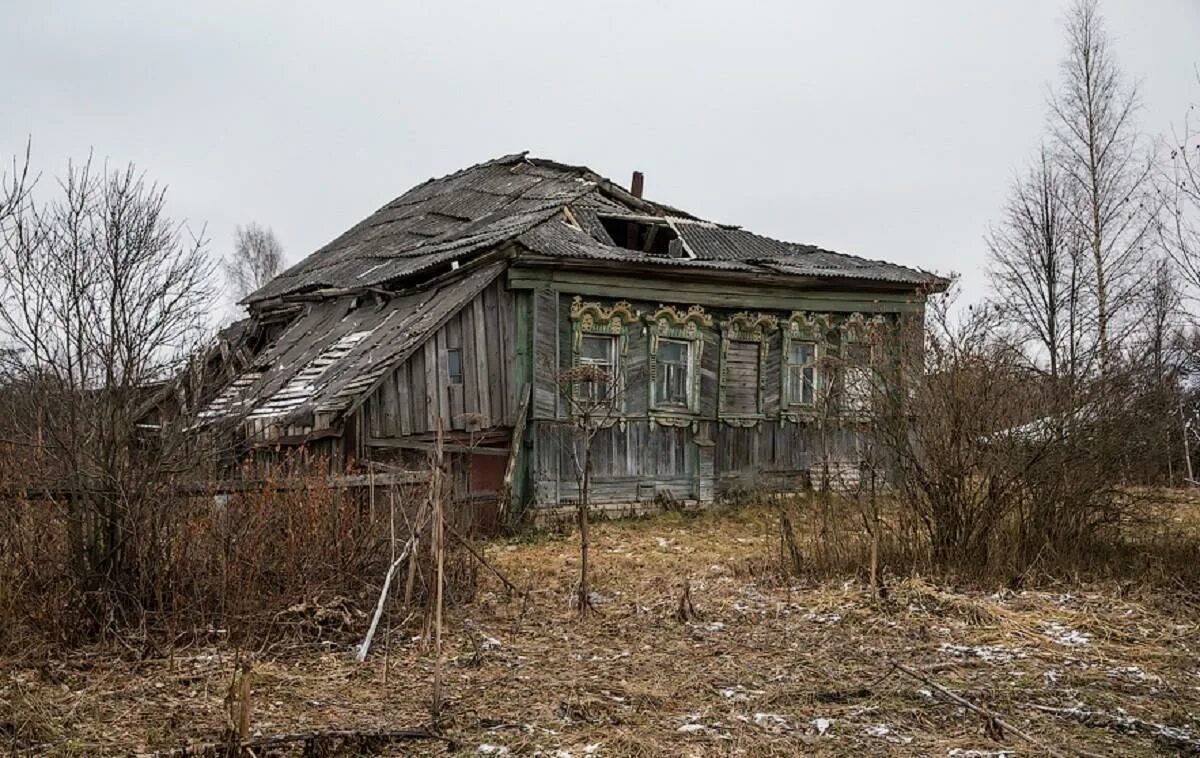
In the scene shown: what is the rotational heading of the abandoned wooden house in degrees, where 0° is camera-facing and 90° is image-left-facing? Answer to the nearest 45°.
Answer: approximately 315°

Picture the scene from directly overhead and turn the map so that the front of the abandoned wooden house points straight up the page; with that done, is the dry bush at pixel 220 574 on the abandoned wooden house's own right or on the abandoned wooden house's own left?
on the abandoned wooden house's own right
